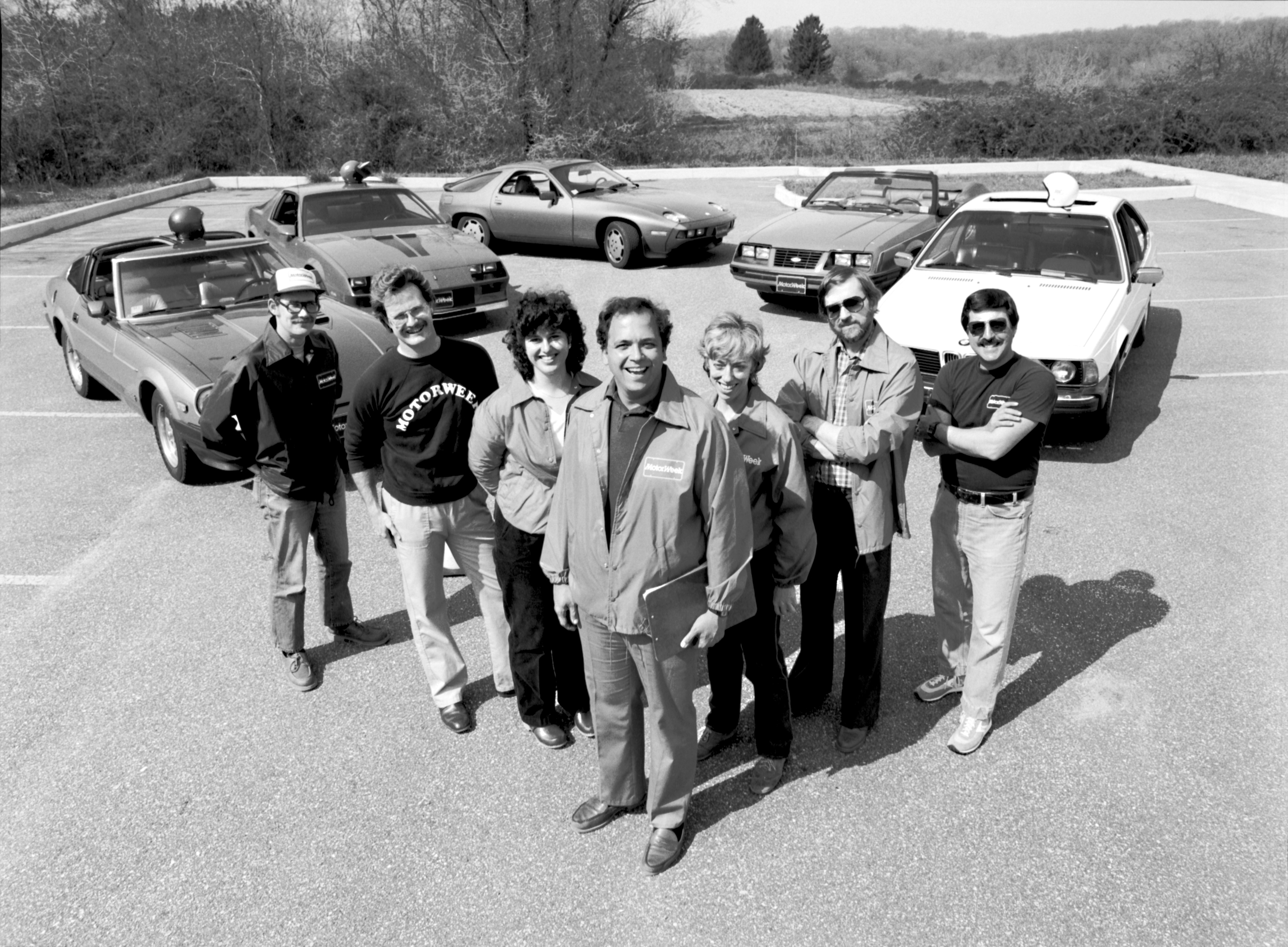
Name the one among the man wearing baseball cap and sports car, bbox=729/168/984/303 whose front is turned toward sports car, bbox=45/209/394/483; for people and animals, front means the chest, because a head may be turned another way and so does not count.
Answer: sports car, bbox=729/168/984/303

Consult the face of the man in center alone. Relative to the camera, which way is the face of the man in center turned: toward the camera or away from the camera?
toward the camera

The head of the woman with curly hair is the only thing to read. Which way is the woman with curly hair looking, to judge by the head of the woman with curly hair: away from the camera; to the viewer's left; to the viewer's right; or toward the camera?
toward the camera

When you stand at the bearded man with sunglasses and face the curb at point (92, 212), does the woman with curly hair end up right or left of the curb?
left

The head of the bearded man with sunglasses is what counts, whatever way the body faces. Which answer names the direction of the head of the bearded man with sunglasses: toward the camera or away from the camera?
toward the camera

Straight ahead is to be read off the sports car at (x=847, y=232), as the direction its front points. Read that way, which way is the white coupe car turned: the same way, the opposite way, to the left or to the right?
the same way

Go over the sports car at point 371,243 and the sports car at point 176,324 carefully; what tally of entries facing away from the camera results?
0

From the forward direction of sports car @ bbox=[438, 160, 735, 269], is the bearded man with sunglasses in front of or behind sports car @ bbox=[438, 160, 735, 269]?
in front

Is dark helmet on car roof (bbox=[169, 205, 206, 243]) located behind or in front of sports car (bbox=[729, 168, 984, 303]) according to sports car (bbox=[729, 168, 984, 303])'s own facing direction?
in front

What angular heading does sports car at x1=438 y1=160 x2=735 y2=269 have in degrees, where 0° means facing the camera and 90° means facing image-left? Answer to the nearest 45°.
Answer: approximately 315°

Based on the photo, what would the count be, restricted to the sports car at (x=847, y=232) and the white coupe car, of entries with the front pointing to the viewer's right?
0

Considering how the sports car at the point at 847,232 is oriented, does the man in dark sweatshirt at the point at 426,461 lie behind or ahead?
ahead

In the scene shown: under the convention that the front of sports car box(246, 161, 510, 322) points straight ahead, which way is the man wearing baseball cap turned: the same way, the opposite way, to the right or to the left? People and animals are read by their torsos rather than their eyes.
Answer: the same way

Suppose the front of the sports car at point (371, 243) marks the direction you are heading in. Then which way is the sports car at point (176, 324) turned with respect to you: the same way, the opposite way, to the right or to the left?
the same way

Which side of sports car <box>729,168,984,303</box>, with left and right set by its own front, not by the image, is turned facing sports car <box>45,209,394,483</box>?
front

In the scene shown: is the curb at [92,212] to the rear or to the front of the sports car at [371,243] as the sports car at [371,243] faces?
to the rear
